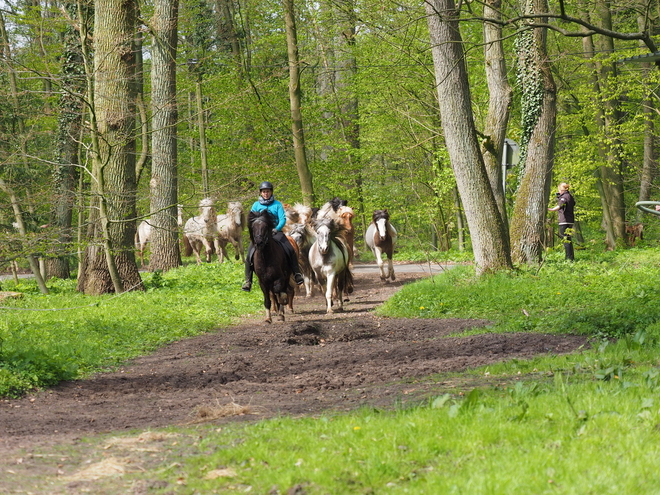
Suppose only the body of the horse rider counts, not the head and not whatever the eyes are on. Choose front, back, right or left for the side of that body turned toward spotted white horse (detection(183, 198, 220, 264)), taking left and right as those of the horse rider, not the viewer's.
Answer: back

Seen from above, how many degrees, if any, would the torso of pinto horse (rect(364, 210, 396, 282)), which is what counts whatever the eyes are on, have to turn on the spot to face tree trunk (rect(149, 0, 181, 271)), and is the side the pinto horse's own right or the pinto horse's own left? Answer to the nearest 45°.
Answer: approximately 90° to the pinto horse's own right

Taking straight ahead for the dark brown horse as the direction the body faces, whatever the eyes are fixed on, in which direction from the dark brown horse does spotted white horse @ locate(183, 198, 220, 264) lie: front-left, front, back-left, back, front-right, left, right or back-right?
back

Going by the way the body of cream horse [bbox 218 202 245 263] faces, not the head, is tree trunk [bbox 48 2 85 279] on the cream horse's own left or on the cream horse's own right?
on the cream horse's own right

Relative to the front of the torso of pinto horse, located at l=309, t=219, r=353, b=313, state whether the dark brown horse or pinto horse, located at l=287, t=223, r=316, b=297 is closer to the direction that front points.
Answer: the dark brown horse

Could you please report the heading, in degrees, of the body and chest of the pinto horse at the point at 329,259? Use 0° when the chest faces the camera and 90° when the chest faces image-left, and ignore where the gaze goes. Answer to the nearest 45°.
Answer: approximately 0°
